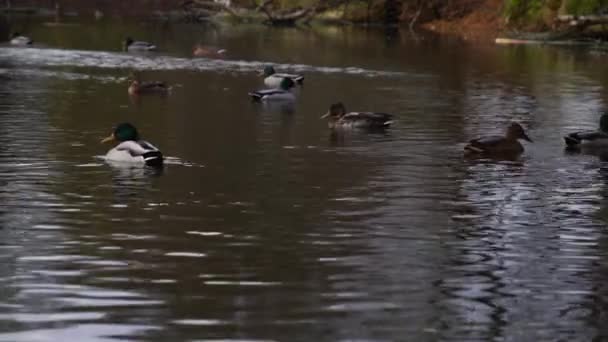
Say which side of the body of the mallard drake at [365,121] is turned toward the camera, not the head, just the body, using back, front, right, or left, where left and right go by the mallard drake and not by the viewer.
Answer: left

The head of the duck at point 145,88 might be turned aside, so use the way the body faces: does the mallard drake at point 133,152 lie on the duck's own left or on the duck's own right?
on the duck's own left

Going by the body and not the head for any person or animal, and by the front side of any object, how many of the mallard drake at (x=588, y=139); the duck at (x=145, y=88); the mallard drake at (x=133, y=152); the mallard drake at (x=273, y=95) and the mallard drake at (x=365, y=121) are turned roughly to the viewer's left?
3

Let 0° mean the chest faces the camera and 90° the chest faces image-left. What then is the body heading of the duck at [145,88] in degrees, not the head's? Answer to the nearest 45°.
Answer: approximately 90°

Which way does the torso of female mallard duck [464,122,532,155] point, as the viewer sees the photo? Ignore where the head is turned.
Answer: to the viewer's right

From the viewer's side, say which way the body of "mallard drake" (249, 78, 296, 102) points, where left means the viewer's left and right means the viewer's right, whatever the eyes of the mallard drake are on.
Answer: facing to the right of the viewer

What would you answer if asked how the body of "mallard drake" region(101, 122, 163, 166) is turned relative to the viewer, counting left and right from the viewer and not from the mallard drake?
facing to the left of the viewer

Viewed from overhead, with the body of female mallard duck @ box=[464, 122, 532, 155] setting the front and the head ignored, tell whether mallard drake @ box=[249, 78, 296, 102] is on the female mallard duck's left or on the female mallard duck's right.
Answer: on the female mallard duck's left
